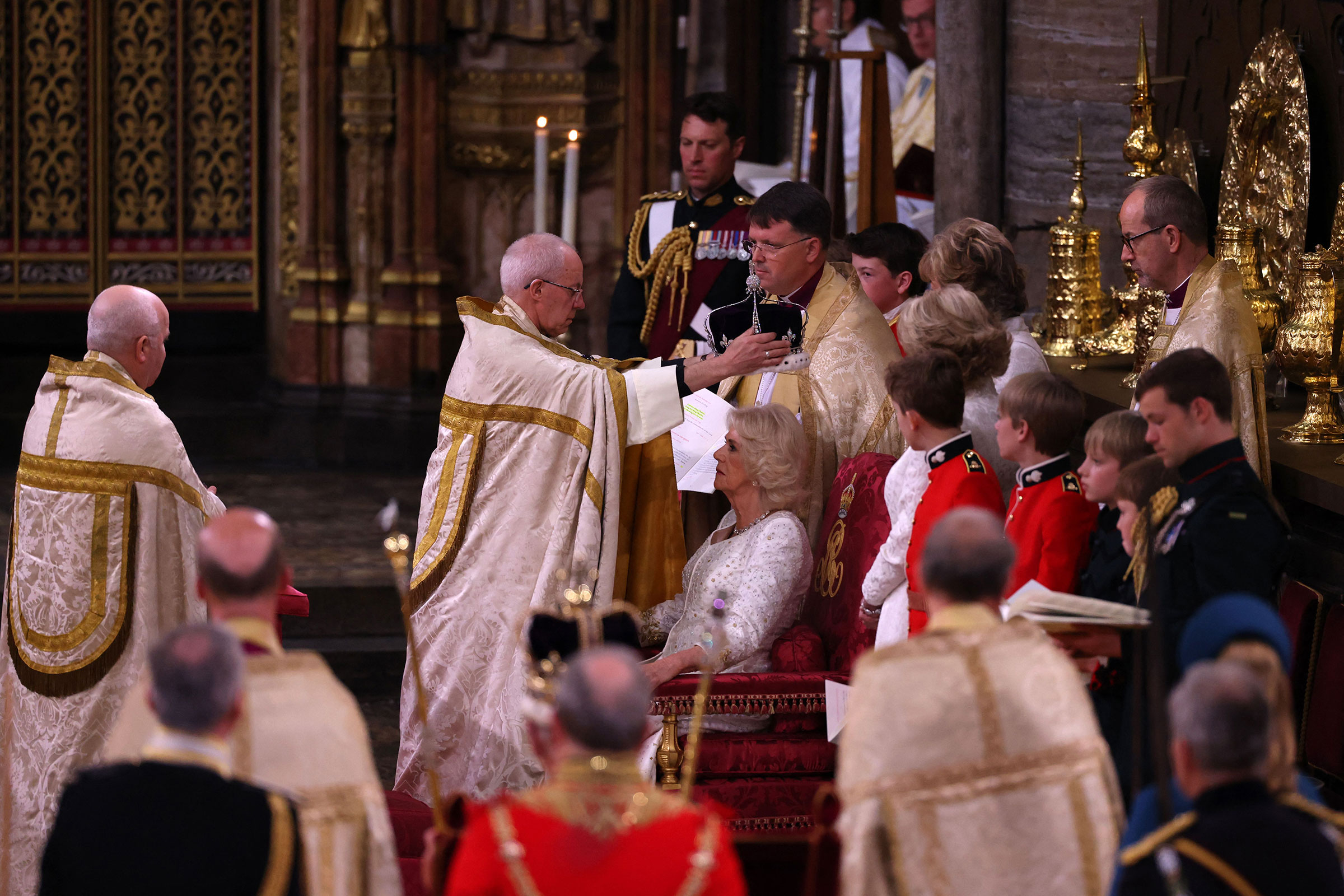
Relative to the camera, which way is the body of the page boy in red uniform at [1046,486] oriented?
to the viewer's left

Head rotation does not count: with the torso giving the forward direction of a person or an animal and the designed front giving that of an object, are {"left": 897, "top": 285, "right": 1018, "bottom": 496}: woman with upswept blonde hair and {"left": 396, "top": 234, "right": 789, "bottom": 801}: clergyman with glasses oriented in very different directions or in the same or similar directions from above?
very different directions

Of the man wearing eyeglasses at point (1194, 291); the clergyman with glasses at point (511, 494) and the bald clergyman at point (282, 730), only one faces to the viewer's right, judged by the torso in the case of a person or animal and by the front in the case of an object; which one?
the clergyman with glasses

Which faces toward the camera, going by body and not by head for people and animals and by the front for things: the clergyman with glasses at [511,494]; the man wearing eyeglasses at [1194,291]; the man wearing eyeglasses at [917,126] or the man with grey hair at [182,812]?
the man wearing eyeglasses at [917,126]

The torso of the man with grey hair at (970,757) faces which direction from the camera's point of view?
away from the camera

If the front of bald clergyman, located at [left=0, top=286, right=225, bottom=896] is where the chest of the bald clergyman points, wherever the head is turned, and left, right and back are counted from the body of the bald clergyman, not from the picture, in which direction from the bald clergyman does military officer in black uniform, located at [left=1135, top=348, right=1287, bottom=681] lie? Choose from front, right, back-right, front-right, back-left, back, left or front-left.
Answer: right

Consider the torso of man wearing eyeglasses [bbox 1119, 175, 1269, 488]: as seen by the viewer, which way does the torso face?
to the viewer's left

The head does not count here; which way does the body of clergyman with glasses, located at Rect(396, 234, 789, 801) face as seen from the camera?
to the viewer's right

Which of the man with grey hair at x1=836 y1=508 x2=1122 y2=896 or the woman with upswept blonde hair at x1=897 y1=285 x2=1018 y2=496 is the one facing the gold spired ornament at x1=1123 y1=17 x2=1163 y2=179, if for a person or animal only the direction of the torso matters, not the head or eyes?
the man with grey hair

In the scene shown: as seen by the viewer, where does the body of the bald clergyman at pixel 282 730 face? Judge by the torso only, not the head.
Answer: away from the camera

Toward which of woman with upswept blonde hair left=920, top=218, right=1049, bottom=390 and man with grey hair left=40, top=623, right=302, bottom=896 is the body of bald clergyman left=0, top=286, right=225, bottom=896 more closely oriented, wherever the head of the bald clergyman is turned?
the woman with upswept blonde hair
